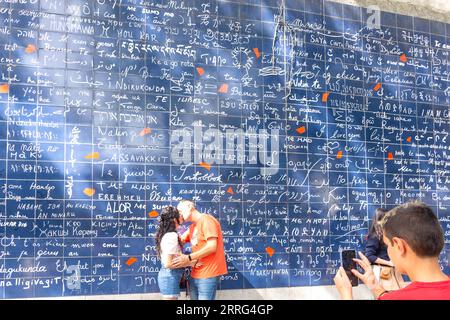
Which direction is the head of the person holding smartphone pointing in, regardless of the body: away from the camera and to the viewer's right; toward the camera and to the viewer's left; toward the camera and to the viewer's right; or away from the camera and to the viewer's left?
away from the camera and to the viewer's left

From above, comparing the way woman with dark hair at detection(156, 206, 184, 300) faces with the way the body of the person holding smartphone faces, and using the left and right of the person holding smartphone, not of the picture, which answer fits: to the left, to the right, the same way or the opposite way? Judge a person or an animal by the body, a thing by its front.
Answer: to the right

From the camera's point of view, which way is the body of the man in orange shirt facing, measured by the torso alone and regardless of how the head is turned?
to the viewer's left

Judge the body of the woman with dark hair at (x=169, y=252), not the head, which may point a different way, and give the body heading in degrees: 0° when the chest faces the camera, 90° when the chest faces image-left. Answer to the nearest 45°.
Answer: approximately 270°

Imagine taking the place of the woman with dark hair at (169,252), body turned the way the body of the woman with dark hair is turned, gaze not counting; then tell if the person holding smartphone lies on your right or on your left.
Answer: on your right

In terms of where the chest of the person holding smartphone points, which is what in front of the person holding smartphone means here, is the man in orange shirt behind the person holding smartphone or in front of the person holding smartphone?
in front

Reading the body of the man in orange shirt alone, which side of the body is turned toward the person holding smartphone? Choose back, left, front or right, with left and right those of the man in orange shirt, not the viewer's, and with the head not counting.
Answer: left

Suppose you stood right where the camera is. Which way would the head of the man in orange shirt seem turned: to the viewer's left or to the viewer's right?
to the viewer's left

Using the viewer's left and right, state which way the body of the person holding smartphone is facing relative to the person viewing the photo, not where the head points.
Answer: facing away from the viewer and to the left of the viewer

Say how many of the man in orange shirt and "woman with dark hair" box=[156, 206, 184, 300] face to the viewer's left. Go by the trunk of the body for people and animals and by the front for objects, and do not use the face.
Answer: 1
